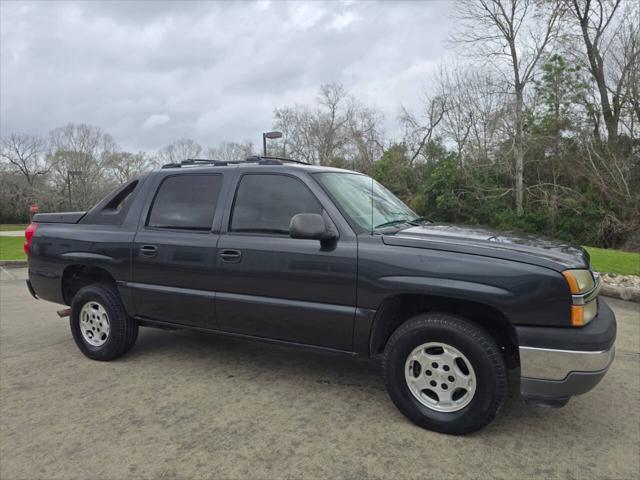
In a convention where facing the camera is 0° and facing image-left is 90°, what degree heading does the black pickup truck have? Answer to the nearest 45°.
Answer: approximately 315°
